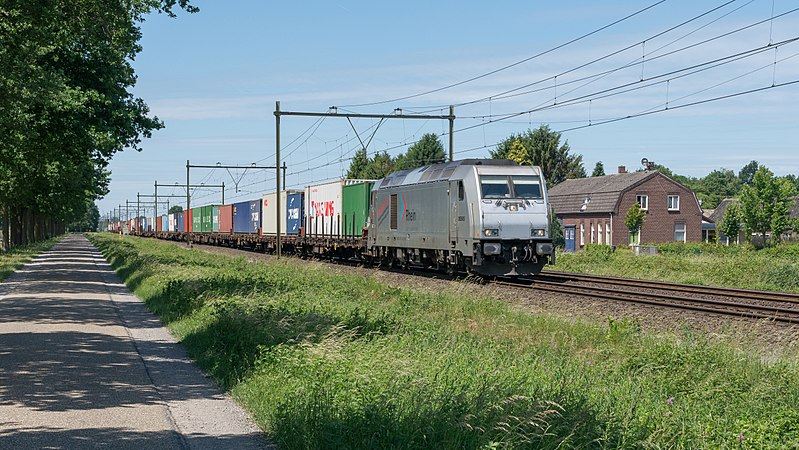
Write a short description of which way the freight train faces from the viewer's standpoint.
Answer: facing the viewer and to the right of the viewer

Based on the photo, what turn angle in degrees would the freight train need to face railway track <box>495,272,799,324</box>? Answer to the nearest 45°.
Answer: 0° — it already faces it

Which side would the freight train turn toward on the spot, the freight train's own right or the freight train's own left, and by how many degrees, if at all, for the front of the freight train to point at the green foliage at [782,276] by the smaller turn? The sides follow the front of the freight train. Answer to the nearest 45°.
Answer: approximately 45° to the freight train's own left
